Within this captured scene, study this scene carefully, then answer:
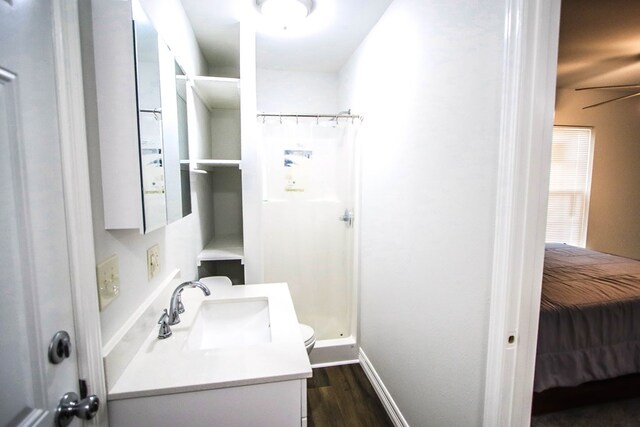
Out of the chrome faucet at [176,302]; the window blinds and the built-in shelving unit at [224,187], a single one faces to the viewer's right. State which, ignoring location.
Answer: the chrome faucet

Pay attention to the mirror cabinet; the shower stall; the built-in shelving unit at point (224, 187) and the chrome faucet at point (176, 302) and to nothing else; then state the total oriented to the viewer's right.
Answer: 2

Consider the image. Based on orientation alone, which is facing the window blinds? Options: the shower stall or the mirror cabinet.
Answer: the mirror cabinet

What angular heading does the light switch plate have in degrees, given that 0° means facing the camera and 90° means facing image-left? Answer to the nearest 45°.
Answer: approximately 315°

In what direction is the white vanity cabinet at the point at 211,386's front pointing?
to the viewer's right

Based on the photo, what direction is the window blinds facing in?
toward the camera

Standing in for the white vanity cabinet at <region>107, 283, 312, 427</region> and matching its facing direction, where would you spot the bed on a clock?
The bed is roughly at 12 o'clock from the white vanity cabinet.

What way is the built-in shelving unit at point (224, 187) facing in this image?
toward the camera

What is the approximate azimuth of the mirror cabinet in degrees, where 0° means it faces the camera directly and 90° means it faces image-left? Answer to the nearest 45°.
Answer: approximately 270°

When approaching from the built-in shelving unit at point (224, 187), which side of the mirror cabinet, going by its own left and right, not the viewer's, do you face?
left

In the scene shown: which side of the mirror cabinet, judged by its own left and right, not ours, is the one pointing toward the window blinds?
front

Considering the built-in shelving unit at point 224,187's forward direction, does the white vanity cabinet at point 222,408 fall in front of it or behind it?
in front

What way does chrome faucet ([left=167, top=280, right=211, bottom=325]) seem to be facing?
to the viewer's right
